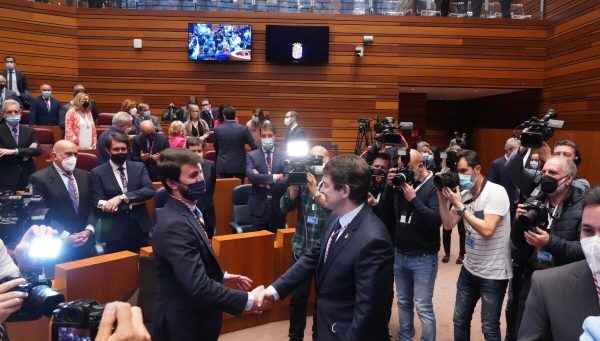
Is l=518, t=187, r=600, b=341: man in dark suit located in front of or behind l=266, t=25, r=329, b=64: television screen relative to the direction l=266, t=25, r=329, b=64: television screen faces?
in front

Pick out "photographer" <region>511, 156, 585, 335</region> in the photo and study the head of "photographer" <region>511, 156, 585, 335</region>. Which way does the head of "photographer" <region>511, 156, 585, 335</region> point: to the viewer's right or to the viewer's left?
to the viewer's left

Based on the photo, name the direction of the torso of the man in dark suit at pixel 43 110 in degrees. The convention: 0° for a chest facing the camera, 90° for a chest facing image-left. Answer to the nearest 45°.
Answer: approximately 0°

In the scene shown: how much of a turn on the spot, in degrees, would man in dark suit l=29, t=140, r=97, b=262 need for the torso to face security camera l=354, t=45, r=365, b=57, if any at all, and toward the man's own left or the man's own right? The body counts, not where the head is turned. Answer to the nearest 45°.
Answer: approximately 90° to the man's own left

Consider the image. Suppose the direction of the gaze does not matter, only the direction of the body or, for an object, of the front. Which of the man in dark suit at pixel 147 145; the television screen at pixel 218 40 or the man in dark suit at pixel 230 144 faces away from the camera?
the man in dark suit at pixel 230 144

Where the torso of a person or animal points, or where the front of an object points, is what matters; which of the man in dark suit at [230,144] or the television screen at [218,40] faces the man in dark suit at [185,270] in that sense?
the television screen

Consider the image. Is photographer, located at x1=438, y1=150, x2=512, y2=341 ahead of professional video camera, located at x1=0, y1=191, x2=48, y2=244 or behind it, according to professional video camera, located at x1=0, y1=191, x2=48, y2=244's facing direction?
ahead

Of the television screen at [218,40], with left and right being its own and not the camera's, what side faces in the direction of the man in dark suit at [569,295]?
front
